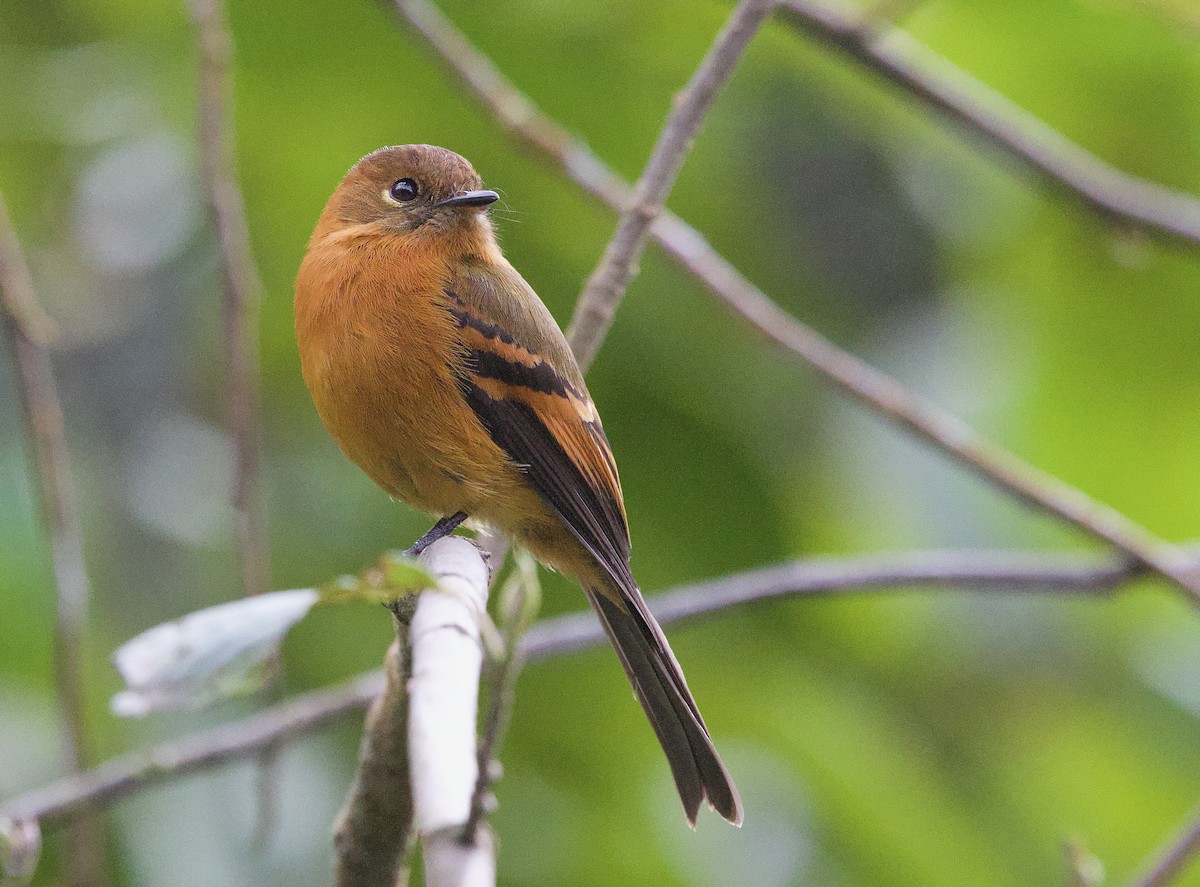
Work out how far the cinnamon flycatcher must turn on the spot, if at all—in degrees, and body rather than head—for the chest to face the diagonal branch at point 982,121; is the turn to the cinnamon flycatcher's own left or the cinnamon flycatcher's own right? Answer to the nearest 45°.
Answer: approximately 180°

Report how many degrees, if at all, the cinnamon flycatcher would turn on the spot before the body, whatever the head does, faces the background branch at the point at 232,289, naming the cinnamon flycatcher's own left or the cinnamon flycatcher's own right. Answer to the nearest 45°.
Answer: approximately 90° to the cinnamon flycatcher's own right

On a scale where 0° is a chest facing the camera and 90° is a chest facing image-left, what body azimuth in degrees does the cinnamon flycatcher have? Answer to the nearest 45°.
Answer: approximately 45°

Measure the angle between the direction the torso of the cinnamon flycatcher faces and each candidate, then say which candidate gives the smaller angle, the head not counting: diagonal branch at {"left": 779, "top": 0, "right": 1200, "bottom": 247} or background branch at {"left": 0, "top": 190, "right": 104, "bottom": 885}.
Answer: the background branch
